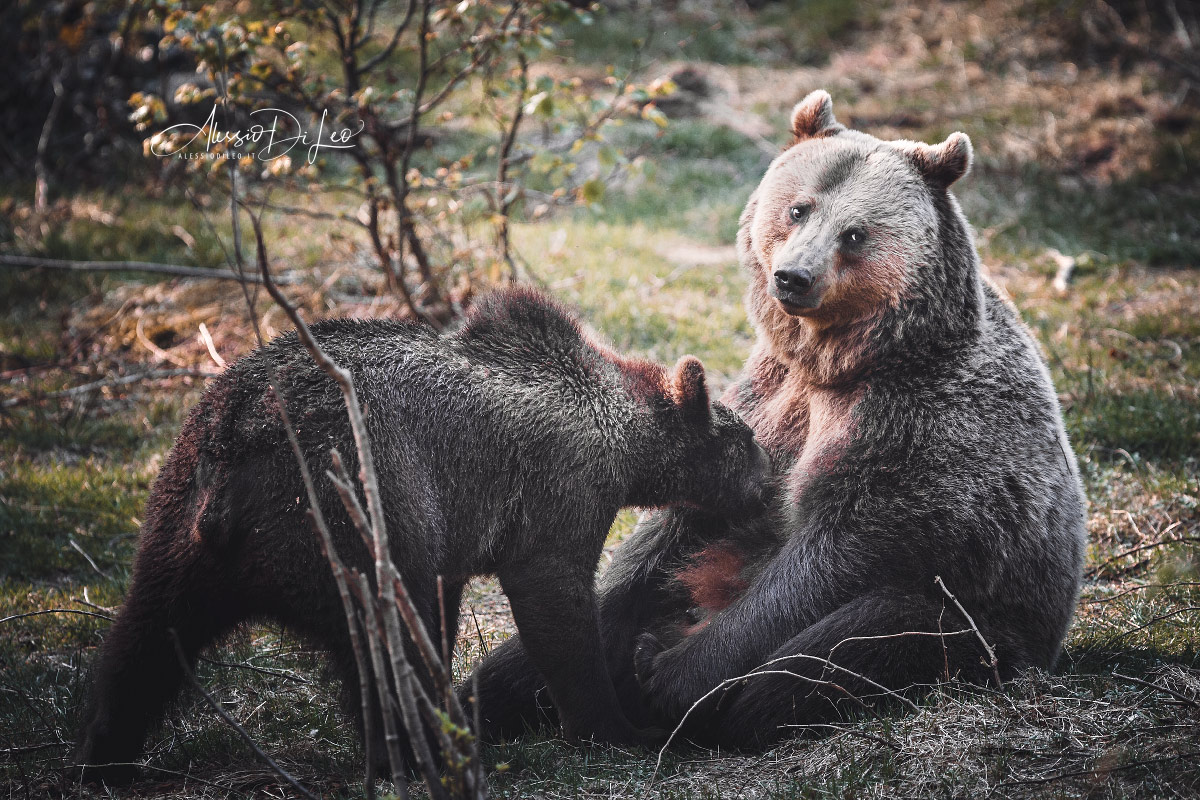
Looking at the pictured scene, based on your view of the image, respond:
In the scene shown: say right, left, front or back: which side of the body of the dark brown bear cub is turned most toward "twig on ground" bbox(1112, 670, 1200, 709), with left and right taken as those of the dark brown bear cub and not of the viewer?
front

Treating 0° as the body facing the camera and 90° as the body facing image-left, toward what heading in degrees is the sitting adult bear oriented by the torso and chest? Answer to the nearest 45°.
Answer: approximately 45°

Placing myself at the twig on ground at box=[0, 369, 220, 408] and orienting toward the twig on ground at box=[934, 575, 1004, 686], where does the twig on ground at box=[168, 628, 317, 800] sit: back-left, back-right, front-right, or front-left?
front-right

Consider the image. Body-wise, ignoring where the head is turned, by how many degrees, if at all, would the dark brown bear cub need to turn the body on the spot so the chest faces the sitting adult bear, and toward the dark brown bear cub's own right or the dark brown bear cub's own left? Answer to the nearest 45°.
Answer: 0° — it already faces it

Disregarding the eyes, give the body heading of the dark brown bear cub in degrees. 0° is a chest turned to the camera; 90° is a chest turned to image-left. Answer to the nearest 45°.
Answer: approximately 270°

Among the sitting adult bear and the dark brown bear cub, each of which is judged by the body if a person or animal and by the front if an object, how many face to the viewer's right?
1

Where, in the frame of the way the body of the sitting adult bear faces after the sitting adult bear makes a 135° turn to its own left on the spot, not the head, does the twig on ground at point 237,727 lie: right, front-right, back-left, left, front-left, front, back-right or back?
back-right

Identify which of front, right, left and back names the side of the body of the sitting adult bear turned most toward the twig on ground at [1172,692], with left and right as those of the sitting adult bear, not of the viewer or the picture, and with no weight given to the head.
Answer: left
